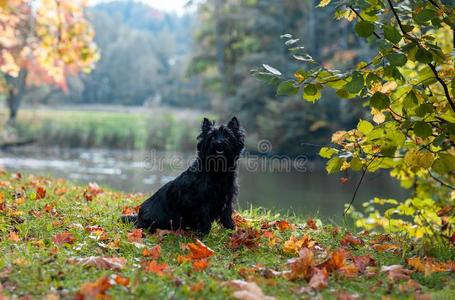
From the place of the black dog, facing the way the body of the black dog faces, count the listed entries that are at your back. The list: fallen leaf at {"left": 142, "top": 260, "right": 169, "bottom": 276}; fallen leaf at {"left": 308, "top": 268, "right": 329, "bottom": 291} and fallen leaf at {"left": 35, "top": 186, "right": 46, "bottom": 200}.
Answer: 1

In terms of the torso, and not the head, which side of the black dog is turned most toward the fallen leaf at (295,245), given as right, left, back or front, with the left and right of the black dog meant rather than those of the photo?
front

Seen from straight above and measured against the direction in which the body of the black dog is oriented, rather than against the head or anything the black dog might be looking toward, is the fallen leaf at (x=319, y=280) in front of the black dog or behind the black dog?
in front

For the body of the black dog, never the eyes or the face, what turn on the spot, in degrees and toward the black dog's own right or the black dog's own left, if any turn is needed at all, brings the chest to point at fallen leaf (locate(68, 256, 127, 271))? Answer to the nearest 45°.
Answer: approximately 90° to the black dog's own right

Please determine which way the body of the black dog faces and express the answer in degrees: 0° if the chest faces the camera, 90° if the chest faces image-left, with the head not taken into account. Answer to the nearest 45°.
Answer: approximately 315°

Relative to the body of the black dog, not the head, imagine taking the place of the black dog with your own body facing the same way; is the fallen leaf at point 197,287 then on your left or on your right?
on your right

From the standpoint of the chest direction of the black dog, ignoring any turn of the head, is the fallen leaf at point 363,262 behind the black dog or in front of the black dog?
in front

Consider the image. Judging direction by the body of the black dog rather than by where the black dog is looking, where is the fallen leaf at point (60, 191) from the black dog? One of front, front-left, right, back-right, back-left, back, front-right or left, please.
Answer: back

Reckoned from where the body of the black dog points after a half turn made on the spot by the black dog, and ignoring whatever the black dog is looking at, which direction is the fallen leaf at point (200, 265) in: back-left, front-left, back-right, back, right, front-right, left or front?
back-left

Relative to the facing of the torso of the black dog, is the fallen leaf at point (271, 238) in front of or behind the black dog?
in front
